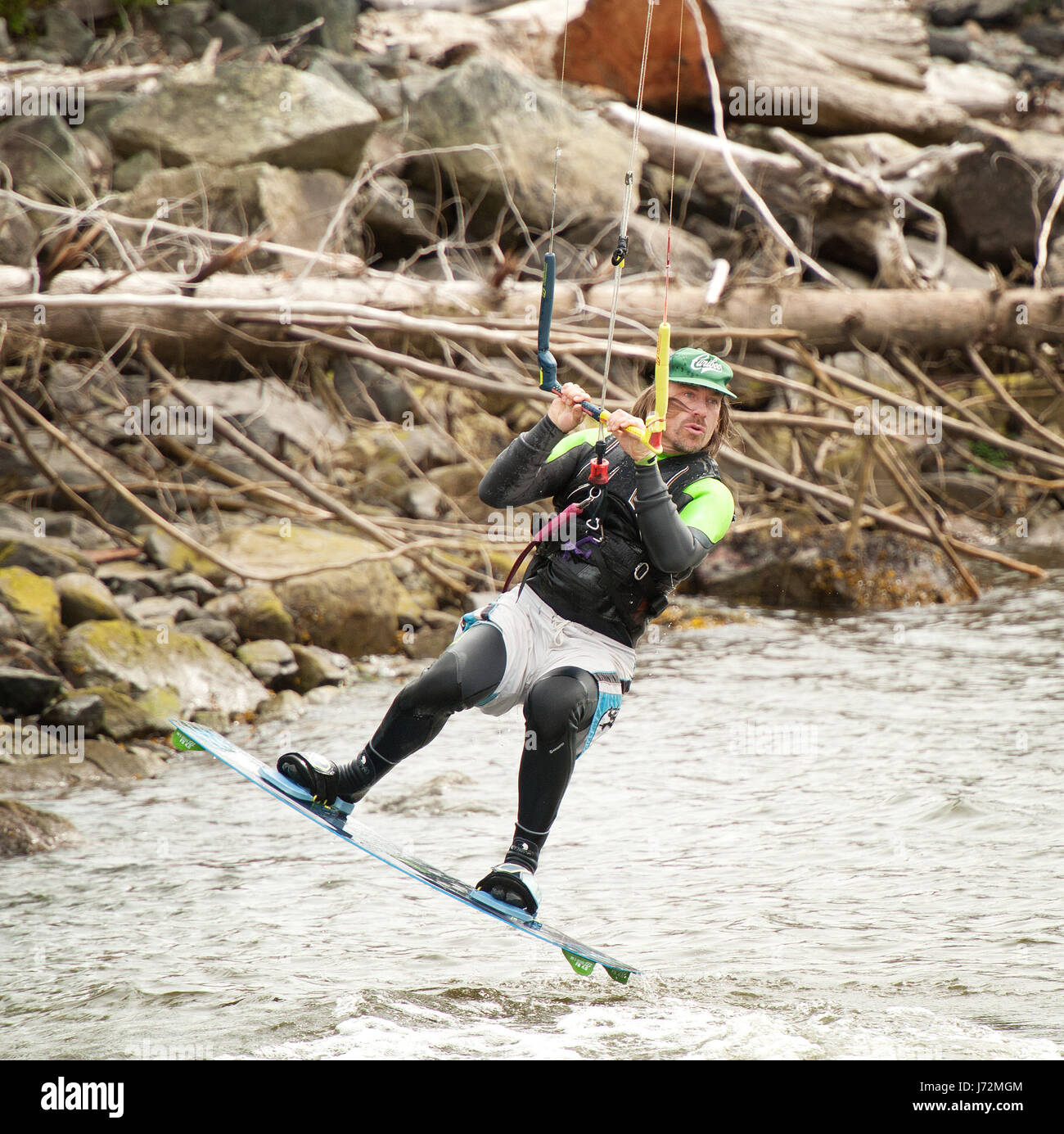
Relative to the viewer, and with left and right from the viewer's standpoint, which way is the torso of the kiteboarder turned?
facing the viewer and to the left of the viewer

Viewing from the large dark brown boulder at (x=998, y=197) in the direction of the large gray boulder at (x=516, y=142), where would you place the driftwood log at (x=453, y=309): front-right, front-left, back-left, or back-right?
front-left

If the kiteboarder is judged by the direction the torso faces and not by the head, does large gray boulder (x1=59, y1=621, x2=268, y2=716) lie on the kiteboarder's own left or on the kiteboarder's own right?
on the kiteboarder's own right

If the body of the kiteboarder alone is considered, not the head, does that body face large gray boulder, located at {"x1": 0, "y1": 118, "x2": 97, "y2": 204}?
no

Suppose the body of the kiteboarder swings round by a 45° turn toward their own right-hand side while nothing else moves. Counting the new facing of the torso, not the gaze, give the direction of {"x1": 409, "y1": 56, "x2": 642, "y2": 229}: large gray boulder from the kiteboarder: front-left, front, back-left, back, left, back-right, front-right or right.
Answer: right

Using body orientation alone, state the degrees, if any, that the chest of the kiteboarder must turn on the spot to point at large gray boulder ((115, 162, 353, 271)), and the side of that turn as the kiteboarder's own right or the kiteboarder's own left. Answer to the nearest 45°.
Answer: approximately 135° to the kiteboarder's own right

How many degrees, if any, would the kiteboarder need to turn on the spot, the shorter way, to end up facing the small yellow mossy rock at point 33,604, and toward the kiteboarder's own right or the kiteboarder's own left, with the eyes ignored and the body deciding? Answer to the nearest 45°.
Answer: approximately 90° to the kiteboarder's own right

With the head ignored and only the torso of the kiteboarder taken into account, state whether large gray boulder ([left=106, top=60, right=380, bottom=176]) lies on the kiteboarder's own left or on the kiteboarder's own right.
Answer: on the kiteboarder's own right

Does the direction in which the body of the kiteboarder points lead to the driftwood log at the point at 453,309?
no

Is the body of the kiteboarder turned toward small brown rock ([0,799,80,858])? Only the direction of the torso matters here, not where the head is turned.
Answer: no
